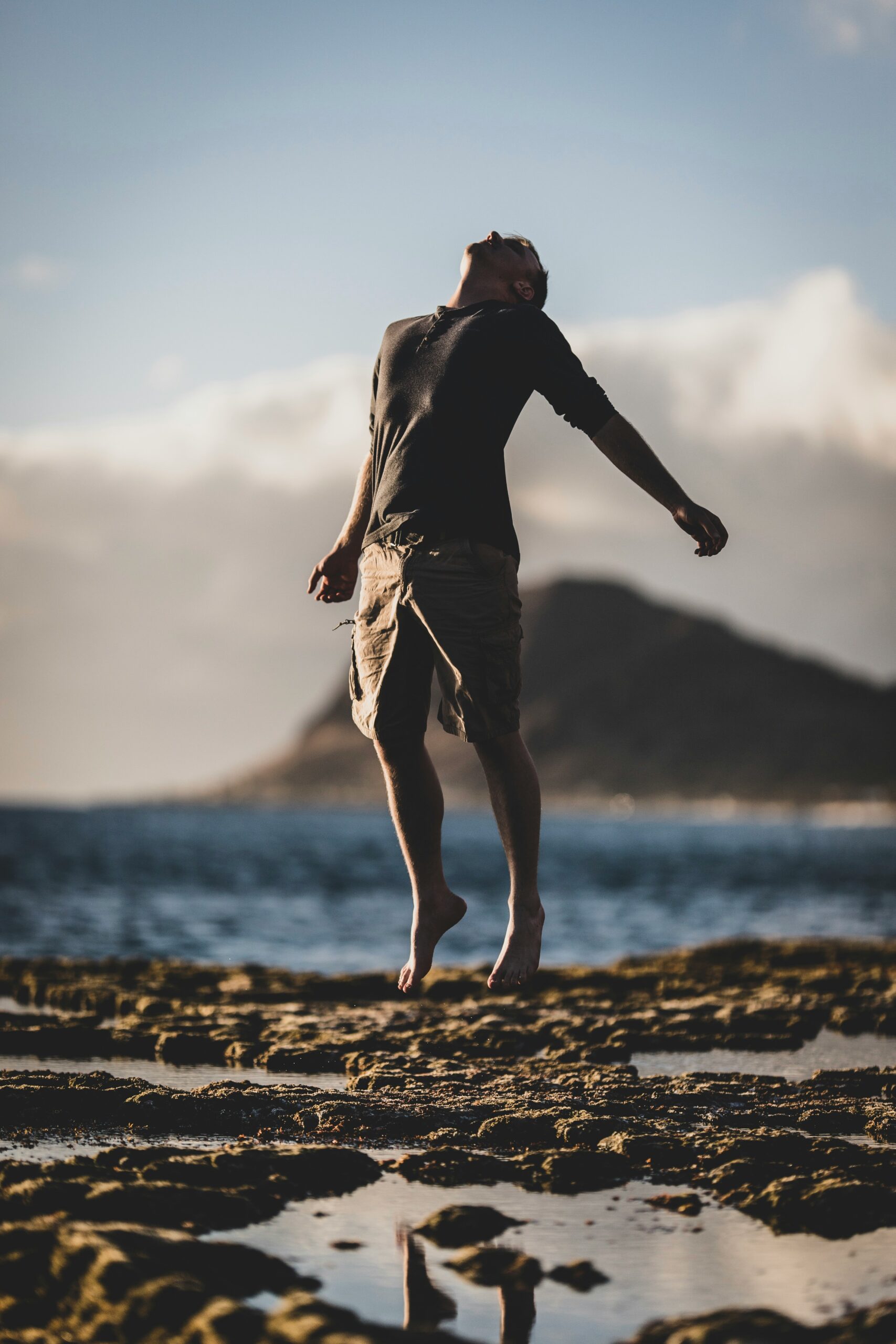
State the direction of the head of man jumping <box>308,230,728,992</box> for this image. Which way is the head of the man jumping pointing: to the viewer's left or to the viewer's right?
to the viewer's left

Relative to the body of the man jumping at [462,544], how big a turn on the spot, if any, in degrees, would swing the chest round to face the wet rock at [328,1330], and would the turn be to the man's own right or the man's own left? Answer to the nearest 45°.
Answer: approximately 45° to the man's own left

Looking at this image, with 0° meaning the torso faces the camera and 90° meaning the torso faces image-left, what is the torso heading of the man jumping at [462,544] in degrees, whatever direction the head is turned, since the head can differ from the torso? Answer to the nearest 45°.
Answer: approximately 45°

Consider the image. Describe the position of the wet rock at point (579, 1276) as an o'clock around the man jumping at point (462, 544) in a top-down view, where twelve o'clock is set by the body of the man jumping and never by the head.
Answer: The wet rock is roughly at 10 o'clock from the man jumping.

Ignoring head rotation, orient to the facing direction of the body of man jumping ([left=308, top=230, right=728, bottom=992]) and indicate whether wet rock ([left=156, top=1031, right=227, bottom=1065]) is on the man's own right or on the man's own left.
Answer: on the man's own right
